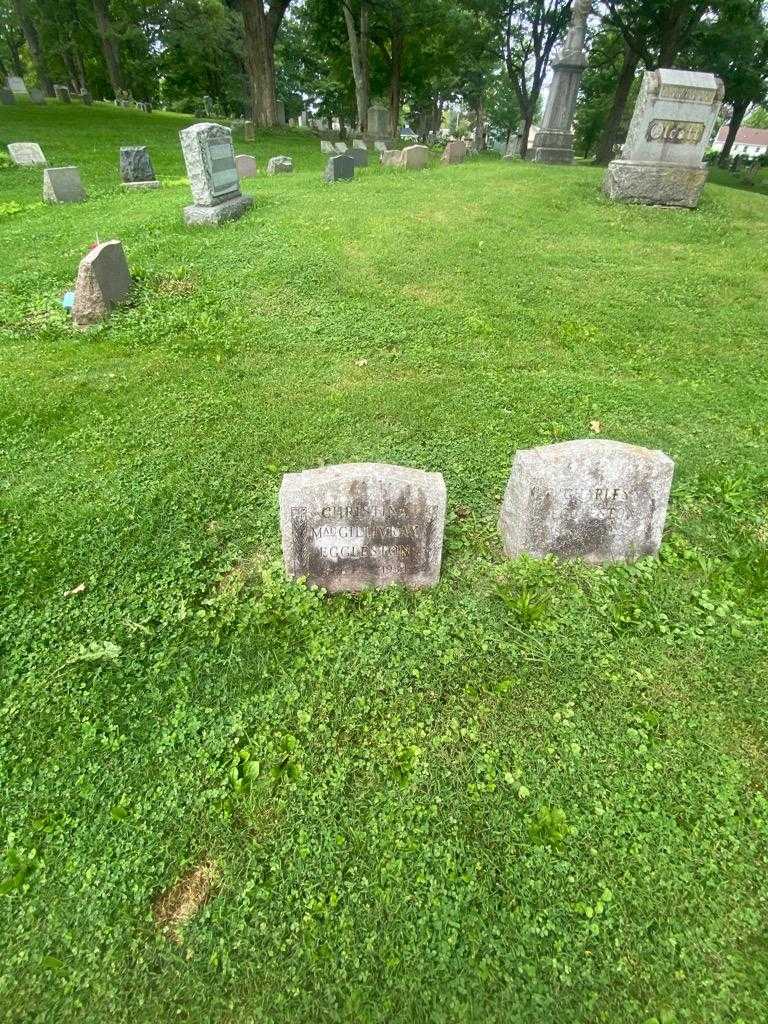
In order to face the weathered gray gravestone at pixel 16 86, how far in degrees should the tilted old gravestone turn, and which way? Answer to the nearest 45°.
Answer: approximately 135° to its left

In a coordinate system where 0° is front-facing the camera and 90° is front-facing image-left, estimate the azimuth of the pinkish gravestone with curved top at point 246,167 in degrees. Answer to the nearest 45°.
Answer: approximately 0°

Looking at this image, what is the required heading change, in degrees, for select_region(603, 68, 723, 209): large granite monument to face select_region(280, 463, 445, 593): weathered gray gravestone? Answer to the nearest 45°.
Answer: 0° — it already faces it

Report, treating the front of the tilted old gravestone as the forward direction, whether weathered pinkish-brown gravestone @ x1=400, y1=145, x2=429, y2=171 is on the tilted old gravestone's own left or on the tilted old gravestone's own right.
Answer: on the tilted old gravestone's own left

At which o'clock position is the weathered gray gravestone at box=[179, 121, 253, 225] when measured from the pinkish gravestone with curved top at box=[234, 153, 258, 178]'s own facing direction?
the weathered gray gravestone at box=[179, 121, 253, 225] is roughly at 12 o'clock from the pinkish gravestone with curved top at box=[234, 153, 258, 178].

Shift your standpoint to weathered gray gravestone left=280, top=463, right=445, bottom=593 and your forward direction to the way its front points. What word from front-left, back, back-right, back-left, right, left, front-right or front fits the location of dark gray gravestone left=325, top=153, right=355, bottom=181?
back

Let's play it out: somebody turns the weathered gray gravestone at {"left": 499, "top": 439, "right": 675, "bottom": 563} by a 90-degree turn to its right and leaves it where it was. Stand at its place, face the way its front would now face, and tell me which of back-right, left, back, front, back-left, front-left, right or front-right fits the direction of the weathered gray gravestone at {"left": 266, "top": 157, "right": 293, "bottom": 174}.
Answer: front-right

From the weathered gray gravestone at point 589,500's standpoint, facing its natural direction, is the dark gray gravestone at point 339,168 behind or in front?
behind

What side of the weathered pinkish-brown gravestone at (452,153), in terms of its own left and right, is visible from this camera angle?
front

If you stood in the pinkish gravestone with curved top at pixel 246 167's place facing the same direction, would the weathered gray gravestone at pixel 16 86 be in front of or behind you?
behind

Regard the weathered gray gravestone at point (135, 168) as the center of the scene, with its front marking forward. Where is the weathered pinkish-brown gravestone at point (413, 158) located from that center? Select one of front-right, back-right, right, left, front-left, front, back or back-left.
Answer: left
